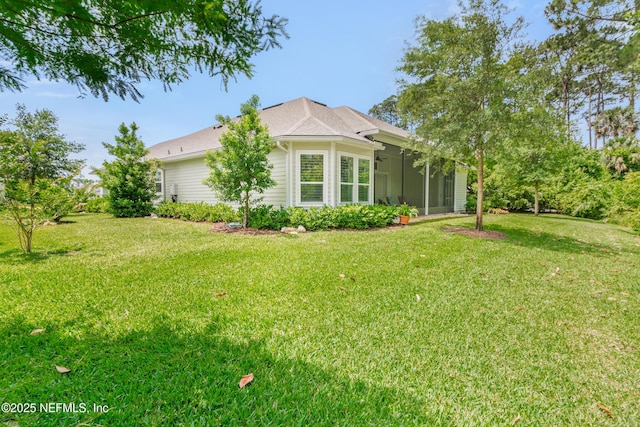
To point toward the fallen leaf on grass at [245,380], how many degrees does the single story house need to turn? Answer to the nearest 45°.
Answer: approximately 135° to its left

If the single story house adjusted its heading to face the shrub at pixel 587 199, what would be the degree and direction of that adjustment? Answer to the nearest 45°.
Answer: approximately 135° to its right

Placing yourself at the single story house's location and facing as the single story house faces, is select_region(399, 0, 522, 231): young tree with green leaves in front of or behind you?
behind

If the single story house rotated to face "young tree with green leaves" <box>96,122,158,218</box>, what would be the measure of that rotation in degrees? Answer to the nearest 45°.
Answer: approximately 45° to its left

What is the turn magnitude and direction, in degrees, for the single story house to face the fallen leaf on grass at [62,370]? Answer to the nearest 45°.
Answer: approximately 135° to its left

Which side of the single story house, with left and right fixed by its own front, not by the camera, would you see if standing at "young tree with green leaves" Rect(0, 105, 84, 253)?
left

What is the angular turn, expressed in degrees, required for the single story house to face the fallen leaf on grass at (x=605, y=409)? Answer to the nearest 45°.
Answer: approximately 135° to its left

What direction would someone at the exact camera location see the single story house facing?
facing away from the viewer and to the left of the viewer
